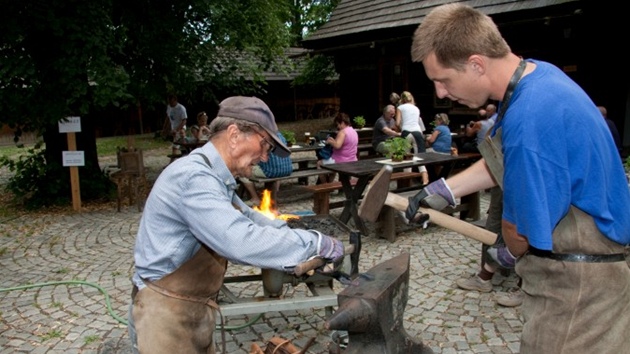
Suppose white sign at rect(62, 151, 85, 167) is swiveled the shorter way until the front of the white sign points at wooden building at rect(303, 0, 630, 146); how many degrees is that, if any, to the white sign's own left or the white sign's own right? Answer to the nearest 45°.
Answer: approximately 90° to the white sign's own left

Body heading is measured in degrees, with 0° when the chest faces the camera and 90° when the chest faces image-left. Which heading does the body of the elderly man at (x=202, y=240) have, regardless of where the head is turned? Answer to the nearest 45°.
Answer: approximately 270°

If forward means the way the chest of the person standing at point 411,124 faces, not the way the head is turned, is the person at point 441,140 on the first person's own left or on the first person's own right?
on the first person's own right

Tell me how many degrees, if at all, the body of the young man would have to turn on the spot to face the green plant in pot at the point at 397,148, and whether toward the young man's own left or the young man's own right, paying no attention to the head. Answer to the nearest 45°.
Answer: approximately 90° to the young man's own right

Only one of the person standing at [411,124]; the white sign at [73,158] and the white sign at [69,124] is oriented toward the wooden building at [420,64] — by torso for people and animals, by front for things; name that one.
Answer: the person standing

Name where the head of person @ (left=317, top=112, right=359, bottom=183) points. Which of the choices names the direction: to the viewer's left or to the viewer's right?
to the viewer's left

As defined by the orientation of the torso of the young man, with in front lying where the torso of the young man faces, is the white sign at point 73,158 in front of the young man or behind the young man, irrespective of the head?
in front

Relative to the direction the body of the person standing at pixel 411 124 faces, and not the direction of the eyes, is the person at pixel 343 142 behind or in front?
behind

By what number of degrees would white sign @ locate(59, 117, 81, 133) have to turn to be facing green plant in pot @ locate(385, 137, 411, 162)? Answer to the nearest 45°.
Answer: approximately 45° to its left

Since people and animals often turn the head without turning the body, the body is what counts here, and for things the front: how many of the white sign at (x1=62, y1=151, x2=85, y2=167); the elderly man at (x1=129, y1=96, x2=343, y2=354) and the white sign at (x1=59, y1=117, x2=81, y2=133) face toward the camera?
2

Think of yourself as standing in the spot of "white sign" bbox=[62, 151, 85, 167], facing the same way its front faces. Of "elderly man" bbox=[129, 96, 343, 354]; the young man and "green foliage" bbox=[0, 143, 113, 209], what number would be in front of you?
2

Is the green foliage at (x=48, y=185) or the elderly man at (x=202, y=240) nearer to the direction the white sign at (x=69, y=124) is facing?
the elderly man
